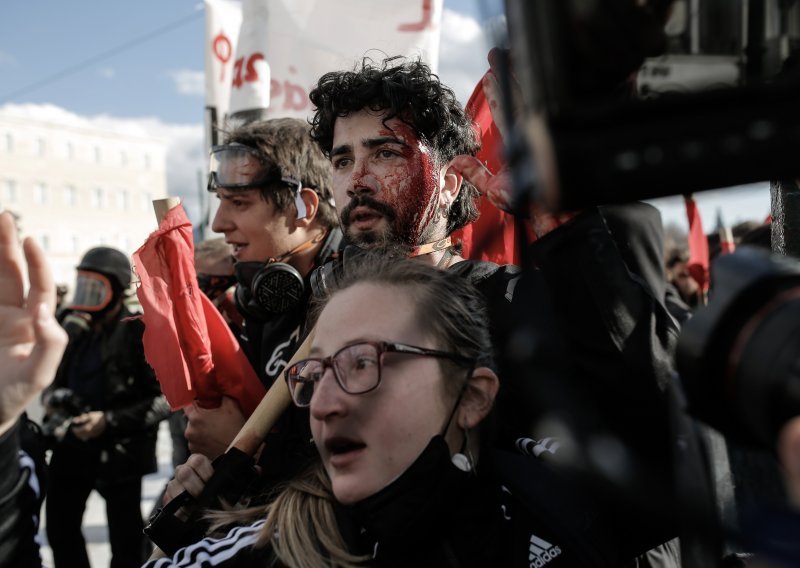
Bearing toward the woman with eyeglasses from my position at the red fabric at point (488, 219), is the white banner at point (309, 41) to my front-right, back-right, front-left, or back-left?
back-right

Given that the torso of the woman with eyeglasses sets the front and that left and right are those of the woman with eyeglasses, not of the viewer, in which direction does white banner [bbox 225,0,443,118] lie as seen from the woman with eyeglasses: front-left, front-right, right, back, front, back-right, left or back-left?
back-right

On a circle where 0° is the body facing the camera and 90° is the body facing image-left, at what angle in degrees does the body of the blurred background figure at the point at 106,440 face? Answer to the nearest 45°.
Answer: approximately 45°

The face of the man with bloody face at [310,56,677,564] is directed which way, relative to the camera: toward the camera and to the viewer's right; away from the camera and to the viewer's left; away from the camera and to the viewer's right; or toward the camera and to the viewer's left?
toward the camera and to the viewer's left

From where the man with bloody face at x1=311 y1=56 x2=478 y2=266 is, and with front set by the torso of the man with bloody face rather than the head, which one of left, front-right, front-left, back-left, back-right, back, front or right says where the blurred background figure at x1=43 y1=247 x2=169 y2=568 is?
right

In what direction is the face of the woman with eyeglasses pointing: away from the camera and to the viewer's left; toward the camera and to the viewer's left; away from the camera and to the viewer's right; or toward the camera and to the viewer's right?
toward the camera and to the viewer's left

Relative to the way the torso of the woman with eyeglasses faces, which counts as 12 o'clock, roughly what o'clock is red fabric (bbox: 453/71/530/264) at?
The red fabric is roughly at 5 o'clock from the woman with eyeglasses.

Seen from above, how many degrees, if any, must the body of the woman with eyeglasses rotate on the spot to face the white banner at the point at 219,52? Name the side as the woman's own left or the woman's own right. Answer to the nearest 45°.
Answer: approximately 135° to the woman's own right

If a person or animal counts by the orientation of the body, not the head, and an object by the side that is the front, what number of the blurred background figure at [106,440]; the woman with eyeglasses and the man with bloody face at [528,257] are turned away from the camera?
0

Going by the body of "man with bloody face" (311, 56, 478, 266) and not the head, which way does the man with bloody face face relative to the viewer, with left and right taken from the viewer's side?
facing the viewer and to the left of the viewer

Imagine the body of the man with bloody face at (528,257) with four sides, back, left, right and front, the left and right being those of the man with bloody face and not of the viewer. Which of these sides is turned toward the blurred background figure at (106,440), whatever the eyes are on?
right

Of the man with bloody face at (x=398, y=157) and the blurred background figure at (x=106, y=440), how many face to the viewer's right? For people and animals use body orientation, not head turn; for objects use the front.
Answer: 0

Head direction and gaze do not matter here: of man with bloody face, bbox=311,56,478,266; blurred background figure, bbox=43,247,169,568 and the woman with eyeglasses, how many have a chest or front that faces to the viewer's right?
0
